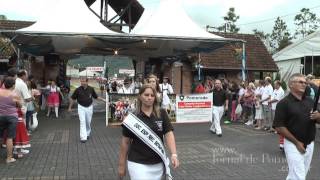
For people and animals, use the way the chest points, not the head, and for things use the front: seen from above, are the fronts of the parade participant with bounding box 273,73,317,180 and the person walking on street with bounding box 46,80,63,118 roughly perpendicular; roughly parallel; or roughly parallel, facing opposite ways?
roughly parallel

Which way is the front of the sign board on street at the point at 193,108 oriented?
toward the camera

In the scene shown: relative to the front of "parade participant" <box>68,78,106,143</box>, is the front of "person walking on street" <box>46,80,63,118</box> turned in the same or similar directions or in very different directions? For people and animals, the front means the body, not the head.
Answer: same or similar directions

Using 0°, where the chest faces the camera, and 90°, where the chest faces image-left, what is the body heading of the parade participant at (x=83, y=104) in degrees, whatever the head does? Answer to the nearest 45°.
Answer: approximately 0°

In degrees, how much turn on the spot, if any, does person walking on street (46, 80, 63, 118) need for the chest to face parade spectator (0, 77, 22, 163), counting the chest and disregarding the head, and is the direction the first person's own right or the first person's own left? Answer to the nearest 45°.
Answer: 0° — they already face them

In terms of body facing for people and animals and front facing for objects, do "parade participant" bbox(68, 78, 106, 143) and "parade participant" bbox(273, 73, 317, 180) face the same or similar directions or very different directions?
same or similar directions

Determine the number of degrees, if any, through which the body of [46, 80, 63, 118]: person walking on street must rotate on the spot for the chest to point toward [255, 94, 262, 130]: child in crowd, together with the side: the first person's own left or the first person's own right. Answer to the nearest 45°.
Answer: approximately 45° to the first person's own left

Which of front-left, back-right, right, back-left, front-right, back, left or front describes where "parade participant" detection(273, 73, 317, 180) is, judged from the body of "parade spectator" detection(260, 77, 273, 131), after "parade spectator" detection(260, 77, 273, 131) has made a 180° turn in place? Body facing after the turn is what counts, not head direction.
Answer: right

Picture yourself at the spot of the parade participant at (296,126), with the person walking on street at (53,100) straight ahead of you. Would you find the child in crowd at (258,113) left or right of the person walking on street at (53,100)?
right

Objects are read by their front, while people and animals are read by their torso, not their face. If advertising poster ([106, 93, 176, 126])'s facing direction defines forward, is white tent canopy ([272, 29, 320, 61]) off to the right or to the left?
on its left

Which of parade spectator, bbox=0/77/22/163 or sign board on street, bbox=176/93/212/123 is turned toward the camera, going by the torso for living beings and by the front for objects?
the sign board on street
